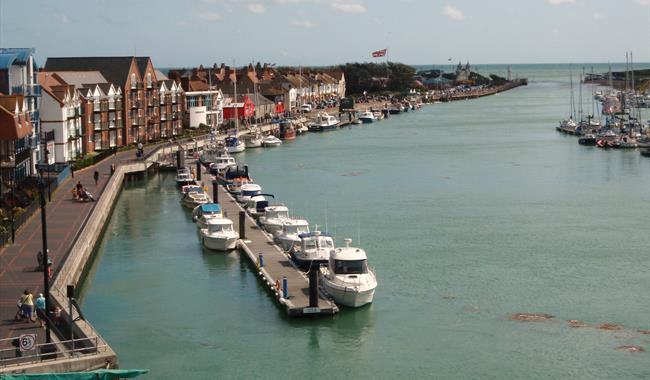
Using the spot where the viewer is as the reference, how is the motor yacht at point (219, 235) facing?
facing the viewer and to the right of the viewer

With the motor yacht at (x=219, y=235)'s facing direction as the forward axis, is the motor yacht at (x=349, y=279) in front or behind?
in front

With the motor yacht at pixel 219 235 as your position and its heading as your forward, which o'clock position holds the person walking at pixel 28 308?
The person walking is roughly at 2 o'clock from the motor yacht.

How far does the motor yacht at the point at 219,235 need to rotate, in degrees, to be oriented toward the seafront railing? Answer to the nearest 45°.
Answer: approximately 45° to its right

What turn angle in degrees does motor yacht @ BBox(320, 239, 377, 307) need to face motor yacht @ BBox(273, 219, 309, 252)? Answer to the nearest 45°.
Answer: approximately 135° to its left

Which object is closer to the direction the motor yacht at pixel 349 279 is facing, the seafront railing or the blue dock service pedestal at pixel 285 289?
the seafront railing

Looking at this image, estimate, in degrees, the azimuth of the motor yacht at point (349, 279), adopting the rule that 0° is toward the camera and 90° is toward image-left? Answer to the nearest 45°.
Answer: approximately 315°

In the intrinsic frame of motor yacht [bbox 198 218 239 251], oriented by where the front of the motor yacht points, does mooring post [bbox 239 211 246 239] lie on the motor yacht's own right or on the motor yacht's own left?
on the motor yacht's own left

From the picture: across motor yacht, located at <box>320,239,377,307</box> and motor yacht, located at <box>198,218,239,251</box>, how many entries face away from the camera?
0
